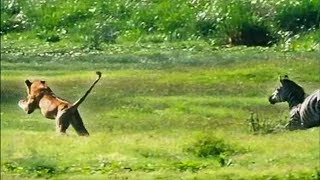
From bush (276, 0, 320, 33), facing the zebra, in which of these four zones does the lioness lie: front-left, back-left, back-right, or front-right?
front-right

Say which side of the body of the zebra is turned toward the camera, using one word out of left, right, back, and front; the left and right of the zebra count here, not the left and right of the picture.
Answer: left

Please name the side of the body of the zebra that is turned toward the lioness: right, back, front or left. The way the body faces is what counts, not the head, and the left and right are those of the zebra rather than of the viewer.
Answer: front
